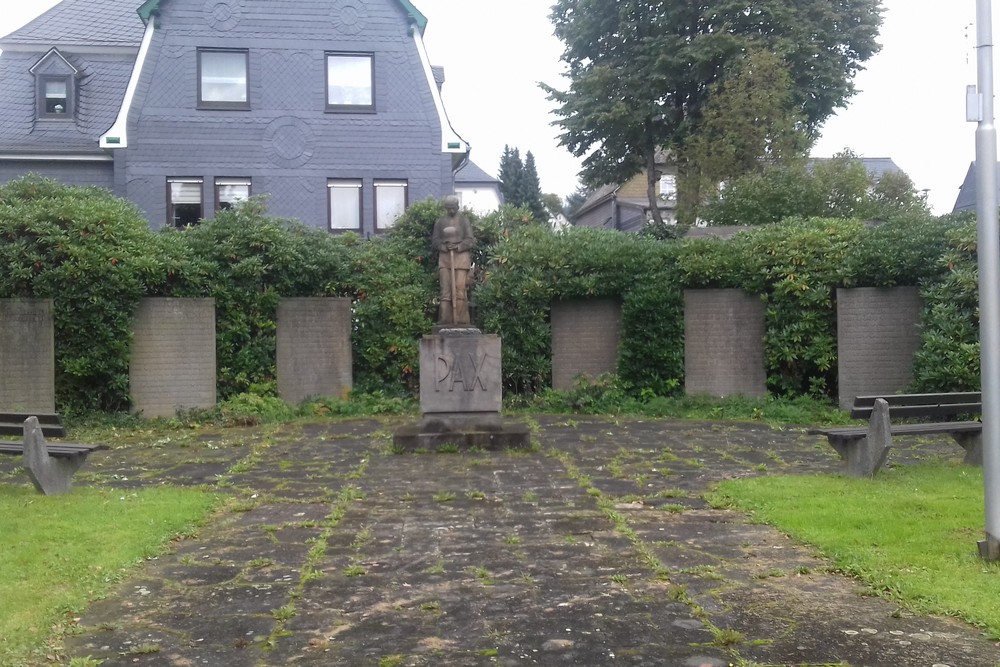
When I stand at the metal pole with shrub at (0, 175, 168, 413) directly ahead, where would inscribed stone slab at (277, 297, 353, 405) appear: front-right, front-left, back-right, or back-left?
front-right

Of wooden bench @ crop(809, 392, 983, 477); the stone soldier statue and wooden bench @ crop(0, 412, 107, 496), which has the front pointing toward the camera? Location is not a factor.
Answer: the stone soldier statue

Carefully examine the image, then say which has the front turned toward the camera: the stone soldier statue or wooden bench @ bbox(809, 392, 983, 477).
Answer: the stone soldier statue

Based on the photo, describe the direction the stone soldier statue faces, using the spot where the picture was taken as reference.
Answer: facing the viewer

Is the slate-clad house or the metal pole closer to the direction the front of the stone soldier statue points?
the metal pole

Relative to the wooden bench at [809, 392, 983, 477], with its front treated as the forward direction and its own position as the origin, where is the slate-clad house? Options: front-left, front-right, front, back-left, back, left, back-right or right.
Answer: front

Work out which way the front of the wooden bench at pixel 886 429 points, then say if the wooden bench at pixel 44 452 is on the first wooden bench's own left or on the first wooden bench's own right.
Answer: on the first wooden bench's own left

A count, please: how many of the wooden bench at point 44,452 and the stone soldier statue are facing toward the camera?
1

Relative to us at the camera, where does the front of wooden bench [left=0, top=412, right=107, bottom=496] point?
facing away from the viewer and to the right of the viewer

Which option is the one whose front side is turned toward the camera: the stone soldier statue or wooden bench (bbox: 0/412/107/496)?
the stone soldier statue

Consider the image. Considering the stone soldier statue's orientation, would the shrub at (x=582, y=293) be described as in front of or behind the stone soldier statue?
behind
